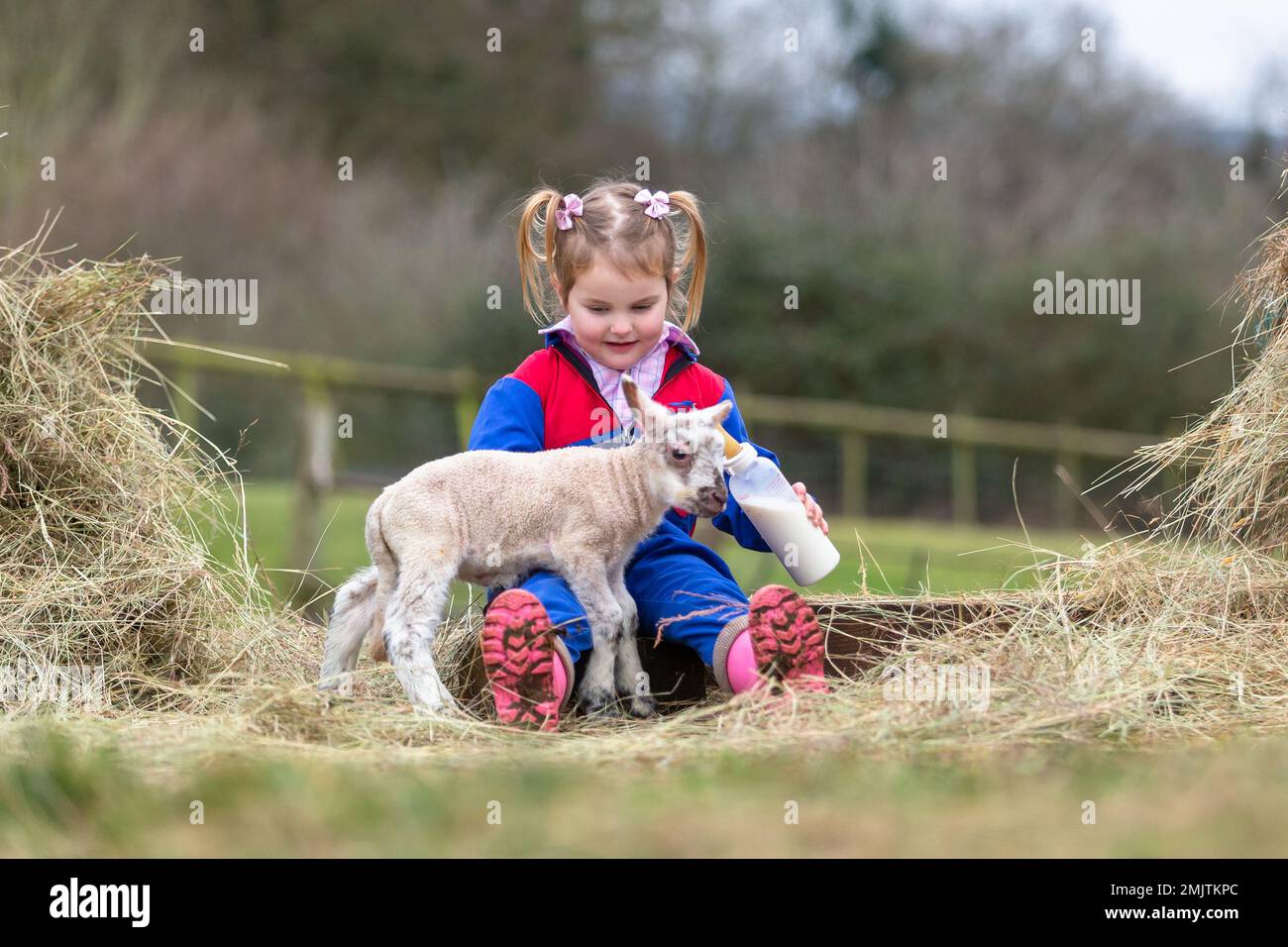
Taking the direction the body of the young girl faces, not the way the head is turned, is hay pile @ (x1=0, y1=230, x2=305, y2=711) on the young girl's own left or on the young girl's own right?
on the young girl's own right

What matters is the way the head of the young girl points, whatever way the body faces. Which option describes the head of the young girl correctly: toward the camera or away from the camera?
toward the camera

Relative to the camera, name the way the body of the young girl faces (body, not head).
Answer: toward the camera

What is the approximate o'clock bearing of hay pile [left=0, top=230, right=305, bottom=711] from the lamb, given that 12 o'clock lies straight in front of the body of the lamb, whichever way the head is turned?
The hay pile is roughly at 7 o'clock from the lamb.

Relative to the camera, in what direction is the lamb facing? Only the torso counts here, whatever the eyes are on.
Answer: to the viewer's right

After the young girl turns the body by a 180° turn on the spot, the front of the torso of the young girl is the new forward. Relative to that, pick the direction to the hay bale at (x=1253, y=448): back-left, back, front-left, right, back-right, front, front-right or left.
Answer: right

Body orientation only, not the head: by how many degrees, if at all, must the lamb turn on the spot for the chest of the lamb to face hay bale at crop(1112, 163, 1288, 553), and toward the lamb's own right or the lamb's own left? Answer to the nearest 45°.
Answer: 0° — it already faces it

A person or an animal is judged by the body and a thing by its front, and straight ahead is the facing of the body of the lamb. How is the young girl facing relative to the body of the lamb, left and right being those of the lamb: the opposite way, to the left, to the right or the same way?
to the right
